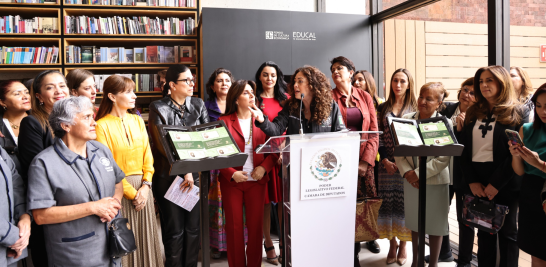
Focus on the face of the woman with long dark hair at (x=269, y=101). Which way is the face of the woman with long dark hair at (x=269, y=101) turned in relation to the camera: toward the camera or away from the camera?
toward the camera

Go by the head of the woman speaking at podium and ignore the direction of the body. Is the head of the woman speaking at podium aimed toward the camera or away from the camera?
toward the camera

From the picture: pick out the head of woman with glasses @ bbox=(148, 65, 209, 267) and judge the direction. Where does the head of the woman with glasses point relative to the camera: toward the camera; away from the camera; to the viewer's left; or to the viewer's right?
to the viewer's right

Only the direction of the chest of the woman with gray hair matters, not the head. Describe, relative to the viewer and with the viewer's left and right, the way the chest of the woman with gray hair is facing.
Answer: facing the viewer and to the right of the viewer

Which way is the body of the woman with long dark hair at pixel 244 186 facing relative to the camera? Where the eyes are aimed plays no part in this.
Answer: toward the camera

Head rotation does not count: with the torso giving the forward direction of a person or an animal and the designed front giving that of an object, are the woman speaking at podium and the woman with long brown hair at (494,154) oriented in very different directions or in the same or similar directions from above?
same or similar directions

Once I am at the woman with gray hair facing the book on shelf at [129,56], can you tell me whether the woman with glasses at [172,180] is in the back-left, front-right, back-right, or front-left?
front-right

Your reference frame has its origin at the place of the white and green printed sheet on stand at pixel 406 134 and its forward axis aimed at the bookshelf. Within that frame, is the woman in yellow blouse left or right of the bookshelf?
left

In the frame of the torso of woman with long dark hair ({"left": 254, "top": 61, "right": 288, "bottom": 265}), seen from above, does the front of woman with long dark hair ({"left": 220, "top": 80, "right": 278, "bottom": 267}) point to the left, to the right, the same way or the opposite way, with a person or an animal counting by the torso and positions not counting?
the same way

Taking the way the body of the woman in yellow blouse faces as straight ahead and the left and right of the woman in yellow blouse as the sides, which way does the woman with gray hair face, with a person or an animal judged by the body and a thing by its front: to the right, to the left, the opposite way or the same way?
the same way

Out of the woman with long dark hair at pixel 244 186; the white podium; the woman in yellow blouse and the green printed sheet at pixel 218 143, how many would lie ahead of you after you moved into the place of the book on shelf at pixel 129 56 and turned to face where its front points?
4

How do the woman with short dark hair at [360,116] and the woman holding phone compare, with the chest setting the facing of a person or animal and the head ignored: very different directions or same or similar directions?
same or similar directions
